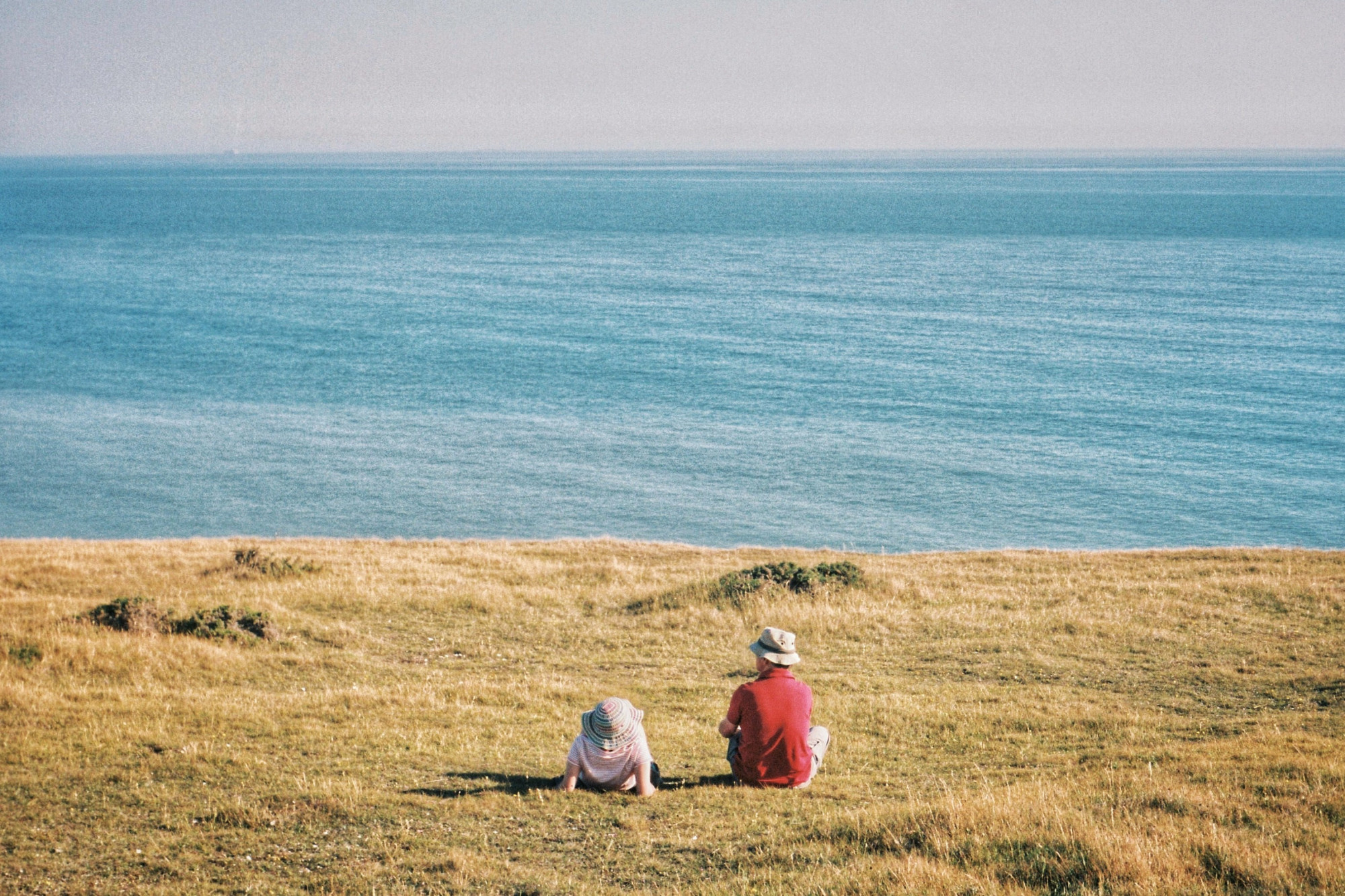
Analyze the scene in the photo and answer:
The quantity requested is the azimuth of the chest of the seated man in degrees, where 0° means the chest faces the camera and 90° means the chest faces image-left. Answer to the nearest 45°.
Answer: approximately 180°

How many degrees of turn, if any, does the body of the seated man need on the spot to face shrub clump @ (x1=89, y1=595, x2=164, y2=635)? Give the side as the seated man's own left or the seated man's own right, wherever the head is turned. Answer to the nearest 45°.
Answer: approximately 45° to the seated man's own left

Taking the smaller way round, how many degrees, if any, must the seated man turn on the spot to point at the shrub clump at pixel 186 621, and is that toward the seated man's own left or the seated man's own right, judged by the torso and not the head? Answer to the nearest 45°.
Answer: approximately 45° to the seated man's own left

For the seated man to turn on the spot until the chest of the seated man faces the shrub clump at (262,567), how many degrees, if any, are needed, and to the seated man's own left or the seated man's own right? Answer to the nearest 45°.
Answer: approximately 45° to the seated man's own left

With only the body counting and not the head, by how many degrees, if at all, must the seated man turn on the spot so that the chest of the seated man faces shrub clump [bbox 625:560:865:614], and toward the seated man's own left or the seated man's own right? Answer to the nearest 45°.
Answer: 0° — they already face it

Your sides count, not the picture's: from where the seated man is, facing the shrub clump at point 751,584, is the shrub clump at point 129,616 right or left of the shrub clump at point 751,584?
left

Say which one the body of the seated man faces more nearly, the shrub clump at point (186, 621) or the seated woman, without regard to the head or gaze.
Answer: the shrub clump

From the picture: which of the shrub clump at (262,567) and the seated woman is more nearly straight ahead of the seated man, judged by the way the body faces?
the shrub clump

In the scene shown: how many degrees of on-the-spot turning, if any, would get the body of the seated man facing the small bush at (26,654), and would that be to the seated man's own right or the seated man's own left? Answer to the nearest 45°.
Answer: approximately 45° to the seated man's own left
